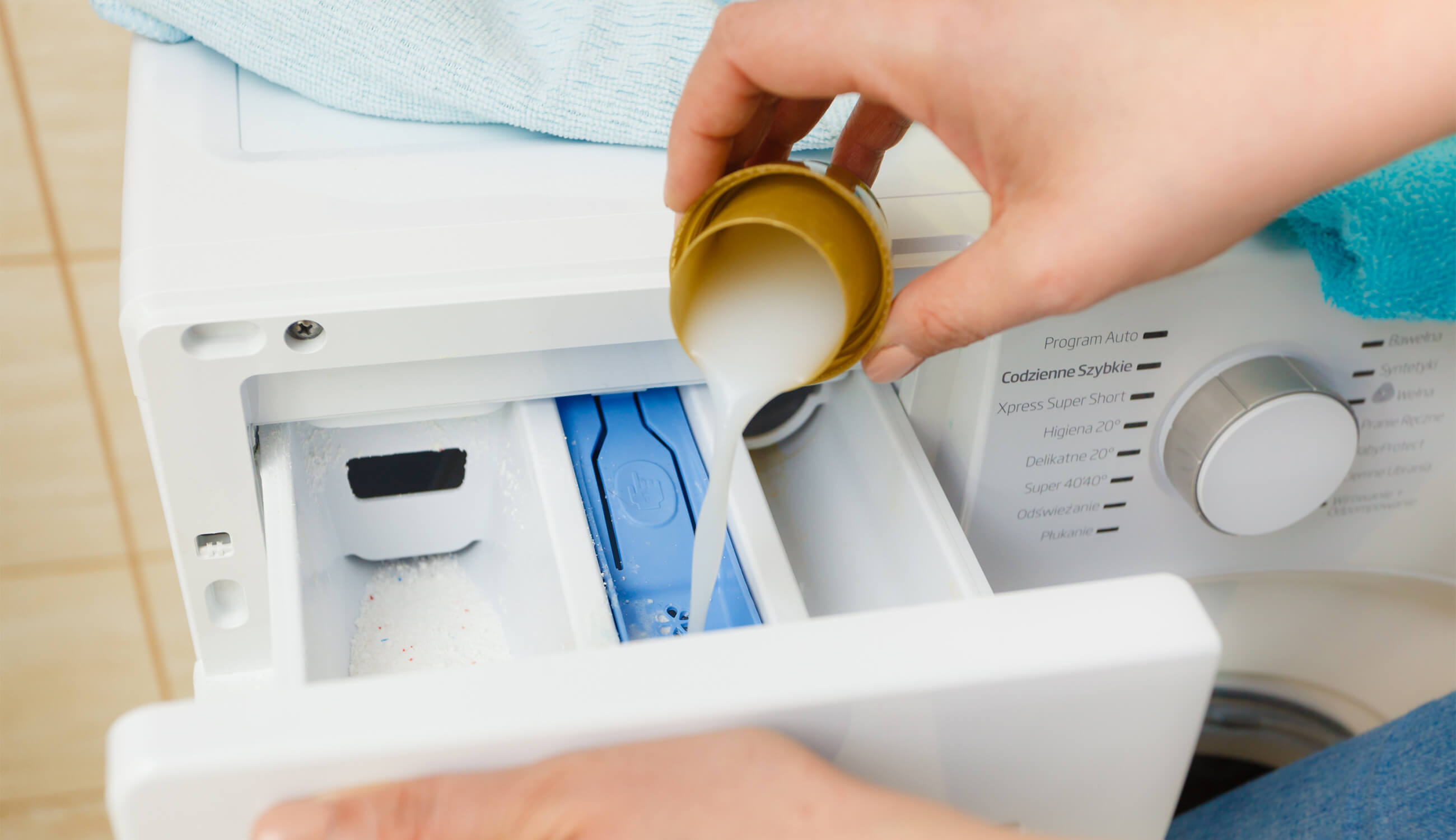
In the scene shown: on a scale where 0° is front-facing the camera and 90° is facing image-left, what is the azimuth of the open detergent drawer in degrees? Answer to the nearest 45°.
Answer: approximately 0°
